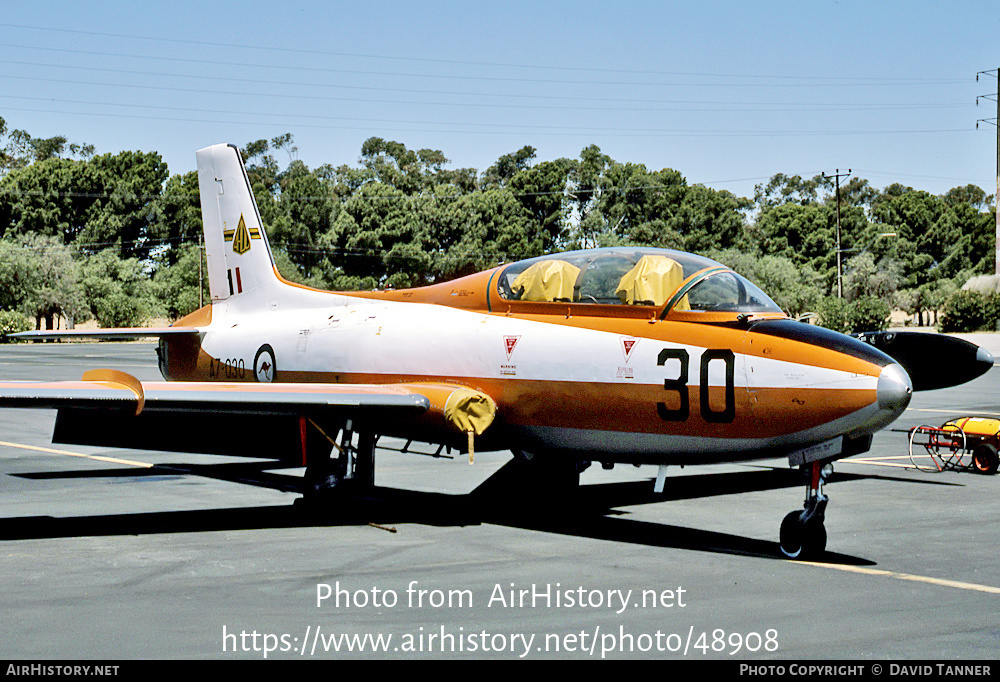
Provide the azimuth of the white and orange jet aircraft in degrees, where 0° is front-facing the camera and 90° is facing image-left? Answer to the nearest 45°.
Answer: approximately 315°
